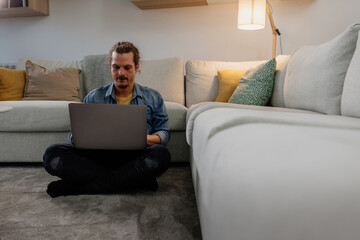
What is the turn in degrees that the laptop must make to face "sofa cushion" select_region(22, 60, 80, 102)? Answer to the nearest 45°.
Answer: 0° — it already faces it

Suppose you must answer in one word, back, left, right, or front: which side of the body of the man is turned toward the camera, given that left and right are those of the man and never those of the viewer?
front

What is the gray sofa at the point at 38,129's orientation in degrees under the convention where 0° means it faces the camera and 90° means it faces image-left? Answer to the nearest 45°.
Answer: approximately 0°

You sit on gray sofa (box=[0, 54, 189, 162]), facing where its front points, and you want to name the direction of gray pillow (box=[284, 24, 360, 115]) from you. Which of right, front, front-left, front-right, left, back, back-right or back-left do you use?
front-left

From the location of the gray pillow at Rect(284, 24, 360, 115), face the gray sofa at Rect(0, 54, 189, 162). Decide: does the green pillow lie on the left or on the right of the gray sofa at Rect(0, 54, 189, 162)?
right

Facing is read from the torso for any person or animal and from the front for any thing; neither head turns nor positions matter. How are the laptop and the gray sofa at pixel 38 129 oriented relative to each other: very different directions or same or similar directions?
very different directions

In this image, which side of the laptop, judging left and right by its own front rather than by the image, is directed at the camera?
back

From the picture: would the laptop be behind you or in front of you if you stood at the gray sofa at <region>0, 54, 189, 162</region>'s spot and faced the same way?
in front

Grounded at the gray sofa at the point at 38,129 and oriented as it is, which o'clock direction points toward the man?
The man is roughly at 11 o'clock from the gray sofa.

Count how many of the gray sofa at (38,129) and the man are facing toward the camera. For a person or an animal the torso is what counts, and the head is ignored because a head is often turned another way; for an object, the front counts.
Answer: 2
